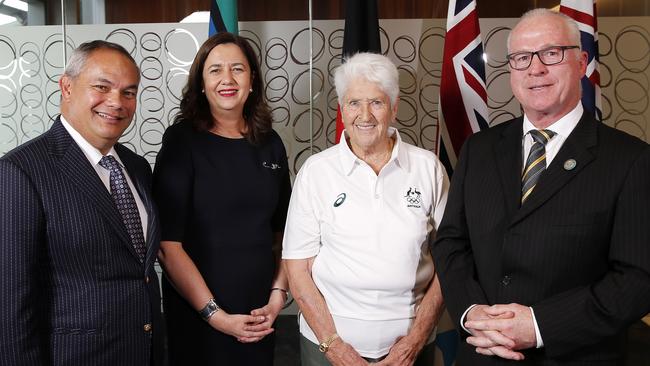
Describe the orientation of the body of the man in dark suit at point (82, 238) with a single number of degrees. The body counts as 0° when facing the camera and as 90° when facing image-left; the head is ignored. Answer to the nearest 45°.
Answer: approximately 315°

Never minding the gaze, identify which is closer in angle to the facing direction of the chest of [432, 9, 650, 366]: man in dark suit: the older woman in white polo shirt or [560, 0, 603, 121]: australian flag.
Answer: the older woman in white polo shirt

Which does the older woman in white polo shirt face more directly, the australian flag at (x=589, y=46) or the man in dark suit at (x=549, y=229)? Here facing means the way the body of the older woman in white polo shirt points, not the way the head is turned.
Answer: the man in dark suit

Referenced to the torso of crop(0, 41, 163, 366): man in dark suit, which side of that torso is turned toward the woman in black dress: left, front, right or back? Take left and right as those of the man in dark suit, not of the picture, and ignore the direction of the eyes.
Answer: left

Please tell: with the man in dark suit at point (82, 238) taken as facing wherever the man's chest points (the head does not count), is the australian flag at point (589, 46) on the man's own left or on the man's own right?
on the man's own left

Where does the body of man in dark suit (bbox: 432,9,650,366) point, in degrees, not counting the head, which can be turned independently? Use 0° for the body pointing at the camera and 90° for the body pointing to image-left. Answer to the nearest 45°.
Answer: approximately 45°

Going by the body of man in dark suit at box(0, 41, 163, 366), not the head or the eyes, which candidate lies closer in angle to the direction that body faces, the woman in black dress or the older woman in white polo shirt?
the older woman in white polo shirt
